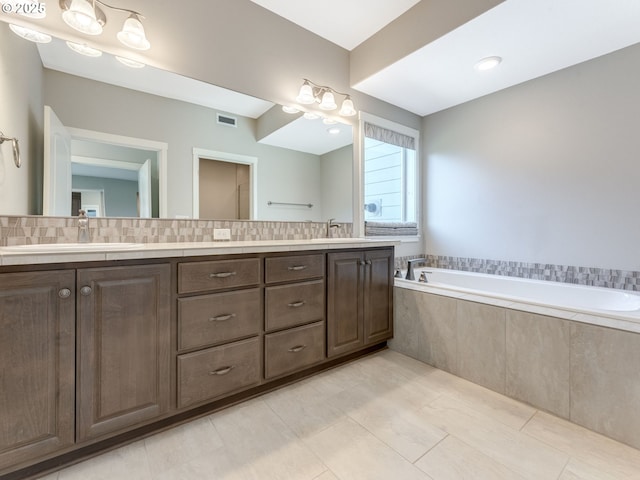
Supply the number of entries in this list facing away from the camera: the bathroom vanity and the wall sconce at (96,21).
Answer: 0

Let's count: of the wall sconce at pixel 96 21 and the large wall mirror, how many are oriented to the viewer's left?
0

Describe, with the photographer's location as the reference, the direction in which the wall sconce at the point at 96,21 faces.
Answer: facing the viewer and to the right of the viewer

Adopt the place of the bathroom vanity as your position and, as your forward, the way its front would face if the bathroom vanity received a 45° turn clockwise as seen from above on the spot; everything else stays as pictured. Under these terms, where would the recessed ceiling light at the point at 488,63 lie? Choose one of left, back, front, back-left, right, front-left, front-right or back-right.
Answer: left

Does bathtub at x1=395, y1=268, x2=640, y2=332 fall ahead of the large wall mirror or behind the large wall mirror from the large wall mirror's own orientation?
ahead

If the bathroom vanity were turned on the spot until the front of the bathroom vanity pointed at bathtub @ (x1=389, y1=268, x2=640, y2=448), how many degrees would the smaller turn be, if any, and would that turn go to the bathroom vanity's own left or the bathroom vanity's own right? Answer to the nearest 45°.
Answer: approximately 45° to the bathroom vanity's own left

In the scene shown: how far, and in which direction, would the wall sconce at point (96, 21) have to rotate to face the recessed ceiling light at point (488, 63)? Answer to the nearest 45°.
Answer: approximately 45° to its left
